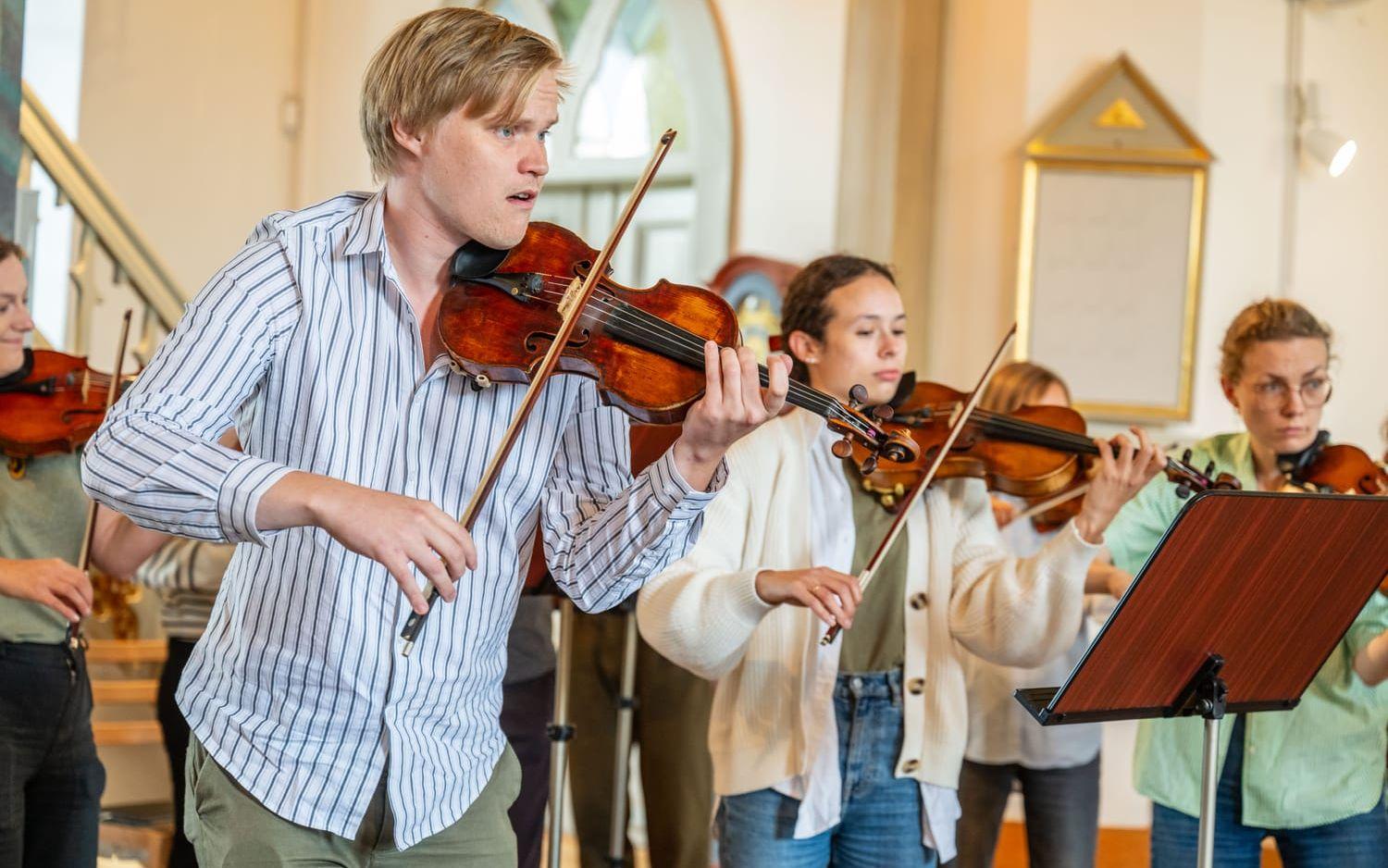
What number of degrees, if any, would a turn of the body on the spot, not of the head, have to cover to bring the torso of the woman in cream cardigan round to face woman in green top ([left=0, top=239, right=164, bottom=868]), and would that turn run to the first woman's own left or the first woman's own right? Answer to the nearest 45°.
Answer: approximately 135° to the first woman's own right

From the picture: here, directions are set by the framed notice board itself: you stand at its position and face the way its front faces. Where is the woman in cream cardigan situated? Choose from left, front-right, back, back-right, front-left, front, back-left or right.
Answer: front

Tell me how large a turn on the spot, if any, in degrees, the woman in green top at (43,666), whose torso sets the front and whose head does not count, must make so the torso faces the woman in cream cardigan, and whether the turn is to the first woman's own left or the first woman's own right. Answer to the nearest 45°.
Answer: approximately 45° to the first woman's own left

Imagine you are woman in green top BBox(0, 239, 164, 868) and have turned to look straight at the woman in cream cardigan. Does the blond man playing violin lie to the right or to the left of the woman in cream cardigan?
right

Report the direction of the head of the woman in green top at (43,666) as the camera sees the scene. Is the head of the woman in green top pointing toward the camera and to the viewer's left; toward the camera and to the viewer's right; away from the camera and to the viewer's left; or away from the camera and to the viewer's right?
toward the camera and to the viewer's right

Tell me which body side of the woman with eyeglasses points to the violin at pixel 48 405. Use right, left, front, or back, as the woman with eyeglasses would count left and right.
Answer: right

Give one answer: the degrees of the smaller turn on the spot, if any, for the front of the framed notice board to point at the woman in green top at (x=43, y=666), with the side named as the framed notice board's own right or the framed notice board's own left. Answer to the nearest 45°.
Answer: approximately 45° to the framed notice board's own right

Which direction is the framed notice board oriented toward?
toward the camera

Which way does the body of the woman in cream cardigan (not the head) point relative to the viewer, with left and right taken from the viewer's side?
facing the viewer and to the right of the viewer

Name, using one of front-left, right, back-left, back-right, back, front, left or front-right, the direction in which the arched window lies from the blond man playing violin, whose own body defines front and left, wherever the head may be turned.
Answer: back-left

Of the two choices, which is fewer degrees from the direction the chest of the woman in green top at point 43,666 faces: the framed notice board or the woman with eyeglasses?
the woman with eyeglasses

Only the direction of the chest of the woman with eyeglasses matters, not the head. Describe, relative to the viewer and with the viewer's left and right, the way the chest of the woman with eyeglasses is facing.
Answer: facing the viewer
